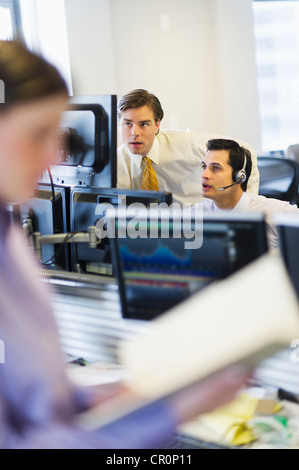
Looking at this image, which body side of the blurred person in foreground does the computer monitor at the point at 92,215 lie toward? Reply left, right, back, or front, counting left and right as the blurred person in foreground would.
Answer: left

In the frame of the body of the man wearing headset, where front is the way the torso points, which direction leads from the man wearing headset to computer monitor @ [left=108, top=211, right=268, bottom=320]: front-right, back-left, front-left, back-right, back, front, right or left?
front-left

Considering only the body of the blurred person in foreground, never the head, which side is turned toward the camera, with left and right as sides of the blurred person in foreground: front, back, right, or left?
right

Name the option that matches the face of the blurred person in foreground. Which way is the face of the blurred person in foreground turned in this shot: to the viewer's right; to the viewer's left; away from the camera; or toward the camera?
to the viewer's right

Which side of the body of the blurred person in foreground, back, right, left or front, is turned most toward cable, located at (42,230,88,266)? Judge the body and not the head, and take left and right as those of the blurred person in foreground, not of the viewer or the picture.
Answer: left

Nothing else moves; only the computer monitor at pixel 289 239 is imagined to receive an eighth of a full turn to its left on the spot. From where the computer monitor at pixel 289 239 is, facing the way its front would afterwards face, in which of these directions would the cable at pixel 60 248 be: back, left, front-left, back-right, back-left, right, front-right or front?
back

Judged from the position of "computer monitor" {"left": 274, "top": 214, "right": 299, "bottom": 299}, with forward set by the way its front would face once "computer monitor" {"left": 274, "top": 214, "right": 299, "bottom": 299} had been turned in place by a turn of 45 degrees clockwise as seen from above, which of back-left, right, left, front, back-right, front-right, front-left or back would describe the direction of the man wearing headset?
back-right
